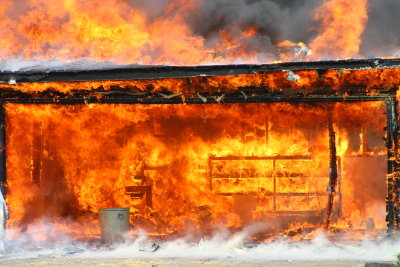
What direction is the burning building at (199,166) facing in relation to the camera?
toward the camera
